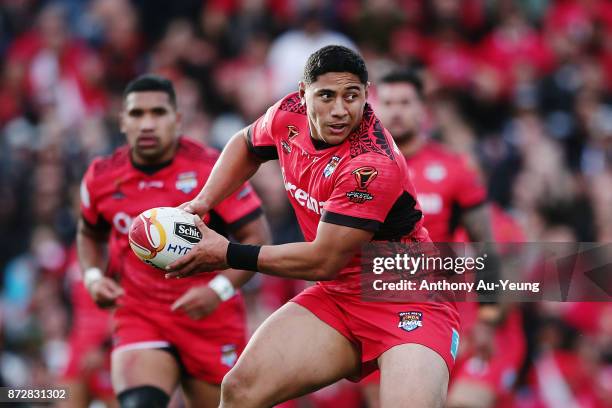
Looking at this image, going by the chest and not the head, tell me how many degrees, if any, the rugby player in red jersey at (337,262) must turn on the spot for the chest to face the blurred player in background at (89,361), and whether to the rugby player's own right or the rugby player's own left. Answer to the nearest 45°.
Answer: approximately 90° to the rugby player's own right

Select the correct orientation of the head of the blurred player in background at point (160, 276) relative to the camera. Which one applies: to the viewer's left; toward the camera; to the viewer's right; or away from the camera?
toward the camera

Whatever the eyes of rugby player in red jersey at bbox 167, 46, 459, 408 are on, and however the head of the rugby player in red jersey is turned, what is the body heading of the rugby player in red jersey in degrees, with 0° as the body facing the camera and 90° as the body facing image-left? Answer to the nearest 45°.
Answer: approximately 45°

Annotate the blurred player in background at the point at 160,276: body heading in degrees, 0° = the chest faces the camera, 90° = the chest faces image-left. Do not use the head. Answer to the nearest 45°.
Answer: approximately 0°

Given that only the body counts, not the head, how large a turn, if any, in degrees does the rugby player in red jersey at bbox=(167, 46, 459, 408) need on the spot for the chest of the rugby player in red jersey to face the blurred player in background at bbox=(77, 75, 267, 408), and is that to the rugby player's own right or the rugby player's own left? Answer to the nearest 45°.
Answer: approximately 90° to the rugby player's own right

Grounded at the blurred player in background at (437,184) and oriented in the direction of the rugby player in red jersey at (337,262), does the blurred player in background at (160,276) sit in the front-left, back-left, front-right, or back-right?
front-right

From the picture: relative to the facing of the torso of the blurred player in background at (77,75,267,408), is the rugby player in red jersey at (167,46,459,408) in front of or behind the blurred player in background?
in front

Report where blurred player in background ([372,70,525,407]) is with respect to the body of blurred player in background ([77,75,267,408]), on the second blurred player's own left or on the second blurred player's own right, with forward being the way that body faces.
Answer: on the second blurred player's own left
